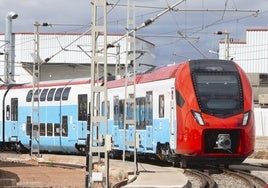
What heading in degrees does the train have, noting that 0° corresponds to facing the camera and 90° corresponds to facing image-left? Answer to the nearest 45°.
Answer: approximately 315°
